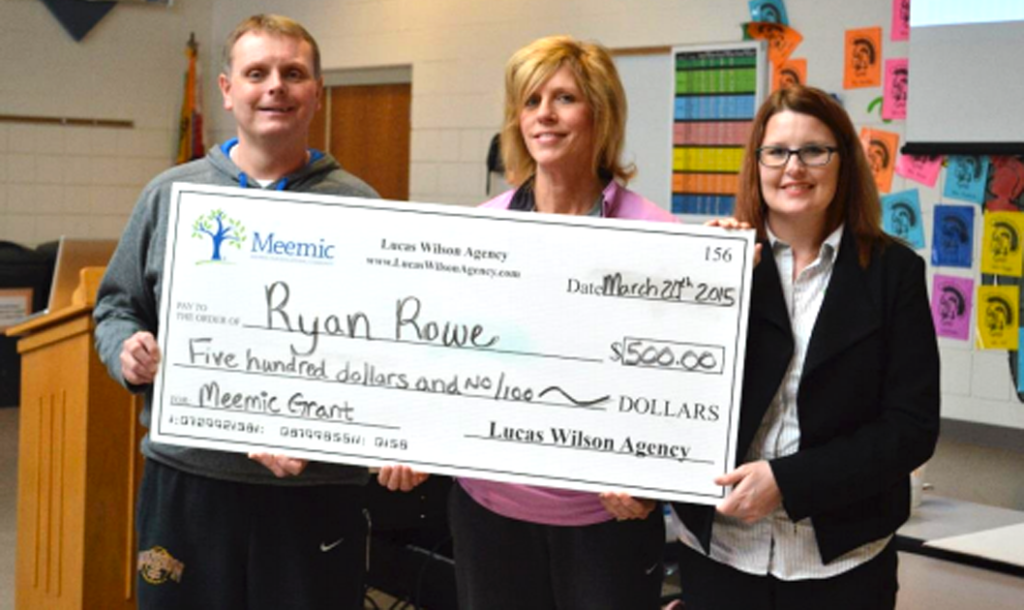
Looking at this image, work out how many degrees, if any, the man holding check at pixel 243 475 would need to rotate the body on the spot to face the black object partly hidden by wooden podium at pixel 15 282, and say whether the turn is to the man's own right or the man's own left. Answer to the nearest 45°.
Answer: approximately 180°
